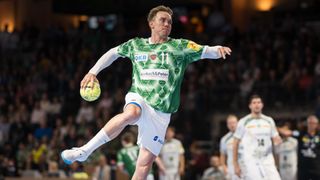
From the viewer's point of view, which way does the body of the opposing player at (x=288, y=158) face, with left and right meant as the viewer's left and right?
facing the viewer and to the left of the viewer

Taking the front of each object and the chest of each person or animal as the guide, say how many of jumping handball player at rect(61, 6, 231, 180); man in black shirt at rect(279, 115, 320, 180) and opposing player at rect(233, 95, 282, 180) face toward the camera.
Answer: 3

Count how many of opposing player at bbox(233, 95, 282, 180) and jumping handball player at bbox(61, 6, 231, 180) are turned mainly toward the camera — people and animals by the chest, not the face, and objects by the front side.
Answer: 2

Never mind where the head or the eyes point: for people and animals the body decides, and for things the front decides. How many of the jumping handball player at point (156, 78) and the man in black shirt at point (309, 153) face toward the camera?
2

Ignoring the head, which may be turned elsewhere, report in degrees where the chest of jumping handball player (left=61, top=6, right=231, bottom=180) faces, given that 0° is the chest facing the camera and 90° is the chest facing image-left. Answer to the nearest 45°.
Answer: approximately 0°

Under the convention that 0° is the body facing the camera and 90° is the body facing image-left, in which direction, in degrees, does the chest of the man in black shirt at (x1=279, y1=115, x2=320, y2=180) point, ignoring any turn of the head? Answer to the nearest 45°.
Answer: approximately 0°

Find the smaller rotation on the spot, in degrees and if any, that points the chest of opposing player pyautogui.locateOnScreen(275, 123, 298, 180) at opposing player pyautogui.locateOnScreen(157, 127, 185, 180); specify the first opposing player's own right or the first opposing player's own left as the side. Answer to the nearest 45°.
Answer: approximately 45° to the first opposing player's own right
